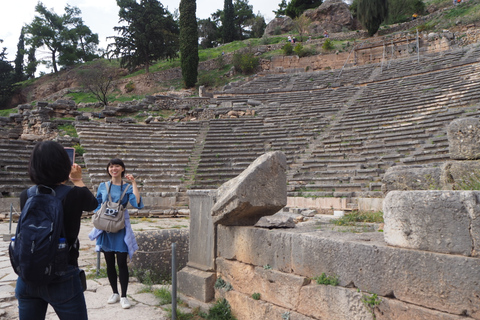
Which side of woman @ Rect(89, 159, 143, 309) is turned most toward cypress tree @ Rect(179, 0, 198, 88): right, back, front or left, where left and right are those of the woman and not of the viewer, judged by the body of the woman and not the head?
back

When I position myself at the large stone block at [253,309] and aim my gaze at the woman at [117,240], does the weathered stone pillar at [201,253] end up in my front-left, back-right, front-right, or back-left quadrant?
front-right

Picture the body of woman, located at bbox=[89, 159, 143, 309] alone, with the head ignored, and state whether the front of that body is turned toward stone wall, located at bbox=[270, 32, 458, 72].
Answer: no

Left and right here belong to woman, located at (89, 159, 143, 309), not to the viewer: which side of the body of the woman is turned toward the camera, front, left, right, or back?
front

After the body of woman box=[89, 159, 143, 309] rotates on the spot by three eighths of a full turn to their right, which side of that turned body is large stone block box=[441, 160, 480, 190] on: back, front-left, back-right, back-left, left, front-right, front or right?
back-right

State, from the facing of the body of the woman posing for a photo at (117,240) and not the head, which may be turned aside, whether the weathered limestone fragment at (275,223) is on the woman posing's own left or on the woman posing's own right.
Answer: on the woman posing's own left

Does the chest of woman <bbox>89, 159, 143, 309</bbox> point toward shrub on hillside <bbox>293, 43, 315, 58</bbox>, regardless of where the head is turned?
no

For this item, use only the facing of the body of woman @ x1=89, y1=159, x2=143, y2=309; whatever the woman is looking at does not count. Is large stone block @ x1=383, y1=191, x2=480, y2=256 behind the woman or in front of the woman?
in front

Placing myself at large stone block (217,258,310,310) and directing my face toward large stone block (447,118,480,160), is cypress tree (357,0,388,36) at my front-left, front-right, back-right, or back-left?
front-left

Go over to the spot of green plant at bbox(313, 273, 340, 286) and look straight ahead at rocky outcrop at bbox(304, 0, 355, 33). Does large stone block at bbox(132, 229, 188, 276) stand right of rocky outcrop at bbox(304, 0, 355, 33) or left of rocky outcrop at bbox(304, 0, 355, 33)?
left

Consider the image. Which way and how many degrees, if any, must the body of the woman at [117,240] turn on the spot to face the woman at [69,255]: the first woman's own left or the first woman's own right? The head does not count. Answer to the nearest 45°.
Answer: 0° — they already face them

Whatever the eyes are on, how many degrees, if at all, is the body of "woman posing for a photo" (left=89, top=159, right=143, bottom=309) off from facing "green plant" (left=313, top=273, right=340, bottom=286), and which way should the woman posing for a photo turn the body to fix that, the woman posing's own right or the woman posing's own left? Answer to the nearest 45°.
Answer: approximately 45° to the woman posing's own left

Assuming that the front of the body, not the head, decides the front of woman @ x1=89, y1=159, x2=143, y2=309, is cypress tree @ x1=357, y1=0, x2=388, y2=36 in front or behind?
behind

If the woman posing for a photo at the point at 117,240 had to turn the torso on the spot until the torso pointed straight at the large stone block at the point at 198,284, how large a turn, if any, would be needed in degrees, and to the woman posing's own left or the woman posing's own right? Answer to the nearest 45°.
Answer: approximately 90° to the woman posing's own left

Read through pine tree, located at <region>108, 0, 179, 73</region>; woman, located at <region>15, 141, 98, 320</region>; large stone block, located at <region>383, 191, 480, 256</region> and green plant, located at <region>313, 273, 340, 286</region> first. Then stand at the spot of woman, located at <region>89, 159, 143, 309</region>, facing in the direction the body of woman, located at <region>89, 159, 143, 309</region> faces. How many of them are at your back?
1

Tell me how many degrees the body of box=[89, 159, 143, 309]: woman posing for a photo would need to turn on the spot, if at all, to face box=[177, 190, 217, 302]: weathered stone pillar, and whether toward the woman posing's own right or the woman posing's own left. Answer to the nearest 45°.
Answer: approximately 90° to the woman posing's own left

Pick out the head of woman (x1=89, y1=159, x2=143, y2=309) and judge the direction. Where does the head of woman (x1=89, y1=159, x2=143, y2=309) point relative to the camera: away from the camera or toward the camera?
toward the camera

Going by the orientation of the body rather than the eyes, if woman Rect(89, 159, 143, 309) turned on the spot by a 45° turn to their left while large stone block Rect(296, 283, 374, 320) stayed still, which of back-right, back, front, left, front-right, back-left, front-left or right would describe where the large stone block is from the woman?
front

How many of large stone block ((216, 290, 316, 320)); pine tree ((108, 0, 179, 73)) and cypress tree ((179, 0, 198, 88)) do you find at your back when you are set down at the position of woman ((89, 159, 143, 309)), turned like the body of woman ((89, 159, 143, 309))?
2

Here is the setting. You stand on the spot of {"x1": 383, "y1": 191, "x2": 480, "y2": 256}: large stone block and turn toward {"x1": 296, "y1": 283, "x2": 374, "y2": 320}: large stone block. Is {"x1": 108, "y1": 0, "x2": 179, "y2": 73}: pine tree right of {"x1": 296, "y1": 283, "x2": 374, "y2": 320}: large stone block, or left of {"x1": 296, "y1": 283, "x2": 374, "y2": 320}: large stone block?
right

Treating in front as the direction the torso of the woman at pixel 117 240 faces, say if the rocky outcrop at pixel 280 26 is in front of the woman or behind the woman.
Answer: behind
